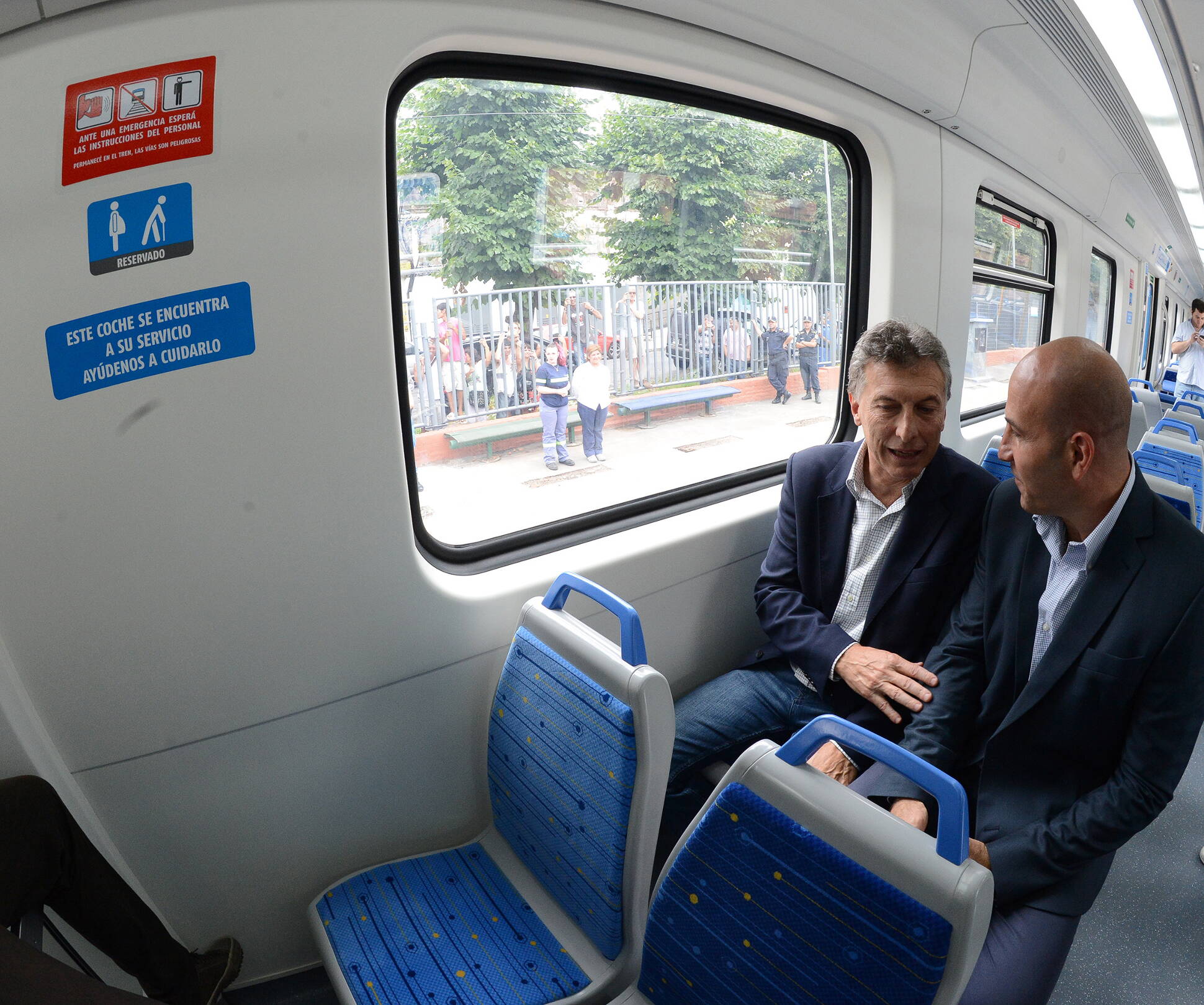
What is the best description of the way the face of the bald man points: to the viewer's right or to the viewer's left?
to the viewer's left

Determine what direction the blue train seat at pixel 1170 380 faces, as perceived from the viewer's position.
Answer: facing the viewer and to the left of the viewer

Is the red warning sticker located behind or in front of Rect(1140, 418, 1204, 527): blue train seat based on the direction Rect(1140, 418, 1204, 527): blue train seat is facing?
in front

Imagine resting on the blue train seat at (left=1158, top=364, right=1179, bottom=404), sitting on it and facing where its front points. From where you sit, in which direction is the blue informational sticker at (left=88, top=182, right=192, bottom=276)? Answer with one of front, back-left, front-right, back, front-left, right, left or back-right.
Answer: front-left

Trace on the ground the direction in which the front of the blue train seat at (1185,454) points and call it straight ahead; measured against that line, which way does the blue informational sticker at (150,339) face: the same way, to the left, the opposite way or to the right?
to the left

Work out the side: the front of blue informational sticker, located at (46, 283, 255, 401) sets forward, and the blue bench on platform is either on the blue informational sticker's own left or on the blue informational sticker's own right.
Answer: on the blue informational sticker's own left

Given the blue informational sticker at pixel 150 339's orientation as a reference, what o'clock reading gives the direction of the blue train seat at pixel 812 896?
The blue train seat is roughly at 11 o'clock from the blue informational sticker.

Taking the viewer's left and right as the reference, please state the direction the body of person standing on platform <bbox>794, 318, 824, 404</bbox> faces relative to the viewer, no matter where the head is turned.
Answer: facing the viewer

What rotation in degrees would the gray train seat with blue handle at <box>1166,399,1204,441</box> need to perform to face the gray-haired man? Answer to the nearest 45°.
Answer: approximately 180°
